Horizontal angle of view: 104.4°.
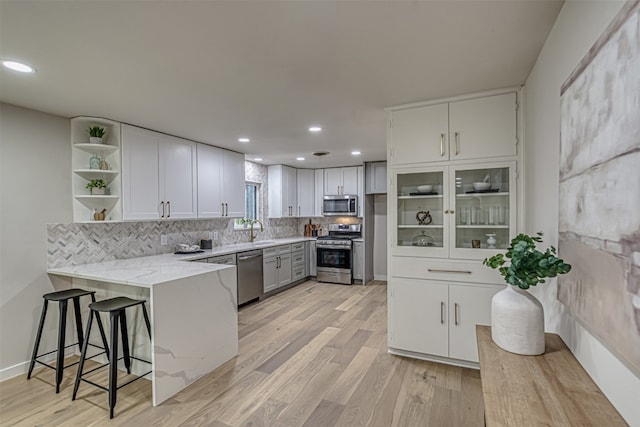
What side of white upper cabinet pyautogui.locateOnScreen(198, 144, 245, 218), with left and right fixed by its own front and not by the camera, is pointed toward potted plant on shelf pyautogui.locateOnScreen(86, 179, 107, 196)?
right

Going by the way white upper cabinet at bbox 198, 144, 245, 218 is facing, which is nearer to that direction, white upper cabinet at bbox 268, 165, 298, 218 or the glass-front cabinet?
the glass-front cabinet

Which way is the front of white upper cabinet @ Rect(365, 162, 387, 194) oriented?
toward the camera

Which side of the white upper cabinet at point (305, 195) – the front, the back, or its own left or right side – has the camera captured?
front

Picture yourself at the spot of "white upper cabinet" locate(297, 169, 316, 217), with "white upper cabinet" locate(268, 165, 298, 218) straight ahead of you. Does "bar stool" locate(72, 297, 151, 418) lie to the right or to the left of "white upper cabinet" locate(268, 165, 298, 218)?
left

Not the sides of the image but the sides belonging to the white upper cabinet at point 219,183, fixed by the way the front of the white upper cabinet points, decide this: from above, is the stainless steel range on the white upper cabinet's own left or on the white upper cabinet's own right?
on the white upper cabinet's own left

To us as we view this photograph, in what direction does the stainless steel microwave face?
facing the viewer

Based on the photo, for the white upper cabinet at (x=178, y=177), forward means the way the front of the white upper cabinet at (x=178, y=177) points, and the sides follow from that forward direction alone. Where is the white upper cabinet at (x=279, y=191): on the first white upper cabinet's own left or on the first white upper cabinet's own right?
on the first white upper cabinet's own left

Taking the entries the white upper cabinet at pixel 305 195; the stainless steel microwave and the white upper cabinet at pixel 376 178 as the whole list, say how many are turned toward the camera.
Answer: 3

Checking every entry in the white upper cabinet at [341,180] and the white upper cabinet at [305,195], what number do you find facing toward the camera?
2

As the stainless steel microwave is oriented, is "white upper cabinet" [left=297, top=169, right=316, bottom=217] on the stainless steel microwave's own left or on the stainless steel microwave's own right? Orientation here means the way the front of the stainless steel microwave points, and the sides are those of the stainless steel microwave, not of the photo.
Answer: on the stainless steel microwave's own right

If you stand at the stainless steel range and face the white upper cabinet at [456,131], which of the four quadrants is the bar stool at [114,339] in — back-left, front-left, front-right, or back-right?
front-right

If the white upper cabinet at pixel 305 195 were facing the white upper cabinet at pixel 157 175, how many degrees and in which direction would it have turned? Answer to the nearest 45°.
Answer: approximately 45° to its right

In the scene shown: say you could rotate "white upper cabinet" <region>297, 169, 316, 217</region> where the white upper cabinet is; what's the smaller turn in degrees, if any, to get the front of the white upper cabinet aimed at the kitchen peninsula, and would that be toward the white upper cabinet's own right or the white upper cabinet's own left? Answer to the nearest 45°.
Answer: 0° — it already faces it

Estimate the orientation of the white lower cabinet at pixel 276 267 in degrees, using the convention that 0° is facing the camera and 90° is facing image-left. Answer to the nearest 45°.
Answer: approximately 315°

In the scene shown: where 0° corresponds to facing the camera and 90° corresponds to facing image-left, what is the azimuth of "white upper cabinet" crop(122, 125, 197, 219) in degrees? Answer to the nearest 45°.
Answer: approximately 315°

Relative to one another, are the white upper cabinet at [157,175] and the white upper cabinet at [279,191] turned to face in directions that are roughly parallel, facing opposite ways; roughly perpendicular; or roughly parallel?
roughly parallel

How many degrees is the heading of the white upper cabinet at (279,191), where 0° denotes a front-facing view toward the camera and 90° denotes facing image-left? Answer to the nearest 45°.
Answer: approximately 315°
